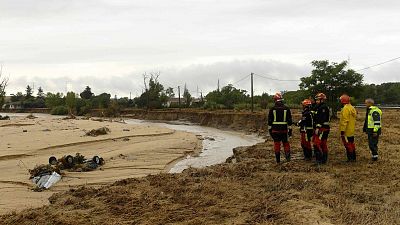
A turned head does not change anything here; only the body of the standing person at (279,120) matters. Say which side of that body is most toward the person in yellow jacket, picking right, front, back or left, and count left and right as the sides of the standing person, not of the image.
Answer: right

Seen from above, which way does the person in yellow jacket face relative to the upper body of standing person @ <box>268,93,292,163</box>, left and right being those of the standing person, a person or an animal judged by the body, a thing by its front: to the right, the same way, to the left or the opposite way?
to the left

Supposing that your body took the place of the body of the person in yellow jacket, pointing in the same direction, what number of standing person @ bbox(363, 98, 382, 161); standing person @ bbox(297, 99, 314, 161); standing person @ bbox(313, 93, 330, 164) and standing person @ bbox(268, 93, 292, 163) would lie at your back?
1

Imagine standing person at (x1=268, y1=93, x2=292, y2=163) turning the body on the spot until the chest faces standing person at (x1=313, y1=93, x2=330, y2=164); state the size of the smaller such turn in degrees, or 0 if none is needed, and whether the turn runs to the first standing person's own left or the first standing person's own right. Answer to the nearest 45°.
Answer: approximately 90° to the first standing person's own right

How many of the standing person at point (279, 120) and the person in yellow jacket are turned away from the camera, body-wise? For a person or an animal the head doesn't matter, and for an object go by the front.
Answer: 1

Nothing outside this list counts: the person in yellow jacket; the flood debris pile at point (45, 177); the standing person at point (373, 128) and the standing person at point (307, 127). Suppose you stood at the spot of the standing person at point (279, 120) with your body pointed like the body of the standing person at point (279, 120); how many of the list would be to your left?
1

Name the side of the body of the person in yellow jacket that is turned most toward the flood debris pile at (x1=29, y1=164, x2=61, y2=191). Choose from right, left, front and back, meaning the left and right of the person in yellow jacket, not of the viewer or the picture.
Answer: front

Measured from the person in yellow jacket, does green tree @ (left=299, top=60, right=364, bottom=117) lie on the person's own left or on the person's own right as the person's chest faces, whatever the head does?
on the person's own right

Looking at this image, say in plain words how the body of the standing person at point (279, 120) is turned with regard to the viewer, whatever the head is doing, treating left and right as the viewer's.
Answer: facing away from the viewer

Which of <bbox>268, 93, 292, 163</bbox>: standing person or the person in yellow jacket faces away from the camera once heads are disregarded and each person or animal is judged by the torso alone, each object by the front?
the standing person

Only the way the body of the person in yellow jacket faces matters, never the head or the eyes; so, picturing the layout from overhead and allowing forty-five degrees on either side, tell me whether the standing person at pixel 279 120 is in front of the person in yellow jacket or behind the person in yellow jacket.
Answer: in front

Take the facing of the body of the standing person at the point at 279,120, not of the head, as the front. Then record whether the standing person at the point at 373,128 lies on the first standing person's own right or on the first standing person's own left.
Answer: on the first standing person's own right

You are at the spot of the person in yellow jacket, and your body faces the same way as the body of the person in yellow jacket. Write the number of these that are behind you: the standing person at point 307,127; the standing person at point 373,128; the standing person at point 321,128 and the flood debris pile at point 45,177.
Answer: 1

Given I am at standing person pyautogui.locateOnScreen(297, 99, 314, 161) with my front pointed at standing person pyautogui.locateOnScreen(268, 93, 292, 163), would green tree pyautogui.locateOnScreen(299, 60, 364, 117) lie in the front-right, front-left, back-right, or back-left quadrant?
back-right

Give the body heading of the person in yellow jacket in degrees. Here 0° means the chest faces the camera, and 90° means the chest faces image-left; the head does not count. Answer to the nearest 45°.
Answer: approximately 90°

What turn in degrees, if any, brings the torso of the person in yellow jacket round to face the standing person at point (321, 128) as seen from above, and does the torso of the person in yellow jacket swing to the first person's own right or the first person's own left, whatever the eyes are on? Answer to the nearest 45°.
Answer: approximately 45° to the first person's own left
